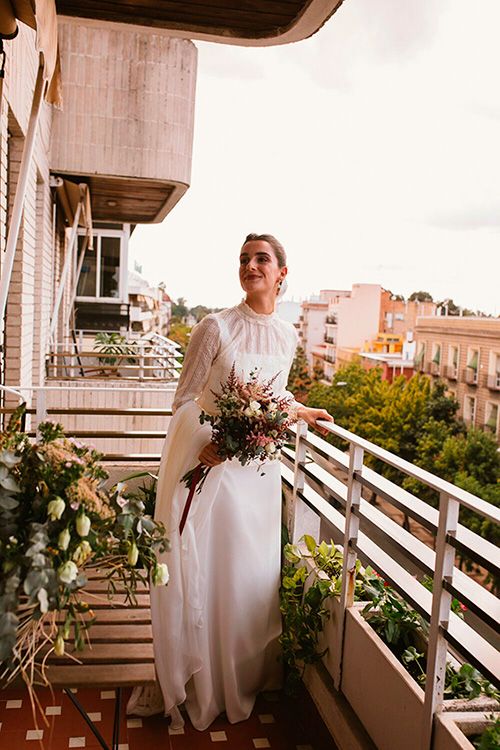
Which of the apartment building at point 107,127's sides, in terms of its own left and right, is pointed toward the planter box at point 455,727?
right

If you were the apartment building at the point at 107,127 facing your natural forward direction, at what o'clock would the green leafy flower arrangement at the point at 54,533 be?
The green leafy flower arrangement is roughly at 3 o'clock from the apartment building.

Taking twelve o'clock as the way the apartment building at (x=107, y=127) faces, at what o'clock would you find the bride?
The bride is roughly at 3 o'clock from the apartment building.

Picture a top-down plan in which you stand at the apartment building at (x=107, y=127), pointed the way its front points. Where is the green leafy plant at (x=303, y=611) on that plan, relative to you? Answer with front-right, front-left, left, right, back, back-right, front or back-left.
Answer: right

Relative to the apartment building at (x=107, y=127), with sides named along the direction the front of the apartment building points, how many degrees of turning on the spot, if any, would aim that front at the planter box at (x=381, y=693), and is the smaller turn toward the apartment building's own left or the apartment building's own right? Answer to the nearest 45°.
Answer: approximately 90° to the apartment building's own right

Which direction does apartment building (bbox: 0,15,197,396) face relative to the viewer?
to the viewer's right

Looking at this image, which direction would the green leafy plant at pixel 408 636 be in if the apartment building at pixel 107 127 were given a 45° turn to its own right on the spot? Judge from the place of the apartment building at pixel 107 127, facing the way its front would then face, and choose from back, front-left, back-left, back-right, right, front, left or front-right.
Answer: front-right

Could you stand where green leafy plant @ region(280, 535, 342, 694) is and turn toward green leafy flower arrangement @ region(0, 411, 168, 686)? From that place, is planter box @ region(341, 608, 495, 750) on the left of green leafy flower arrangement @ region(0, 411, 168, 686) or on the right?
left

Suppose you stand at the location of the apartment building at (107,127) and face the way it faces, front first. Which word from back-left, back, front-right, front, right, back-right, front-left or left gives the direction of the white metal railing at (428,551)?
right
